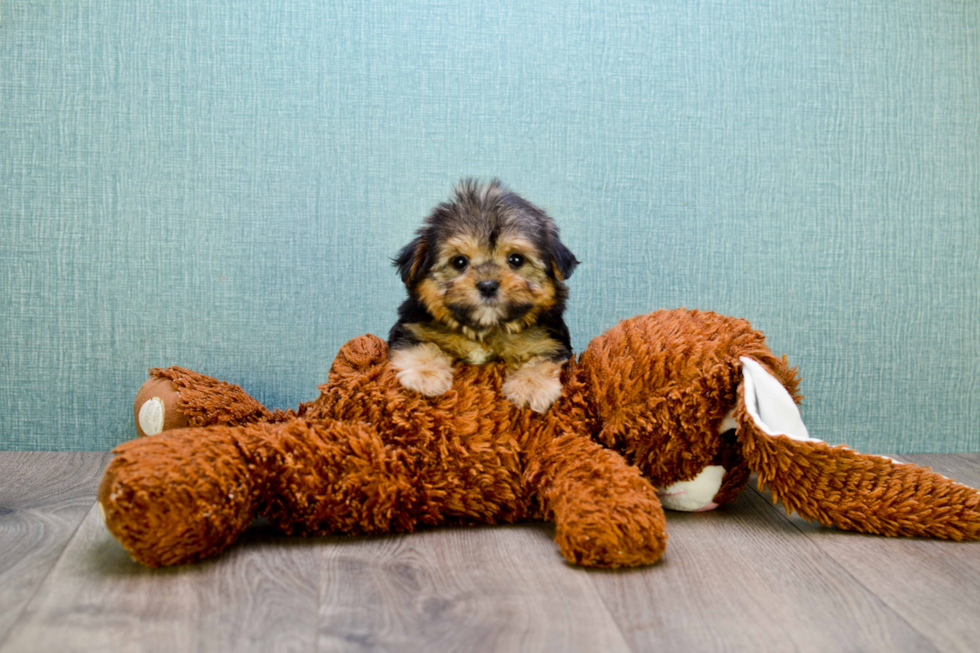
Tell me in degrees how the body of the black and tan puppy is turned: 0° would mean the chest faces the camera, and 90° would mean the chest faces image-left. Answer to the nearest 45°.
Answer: approximately 0°
